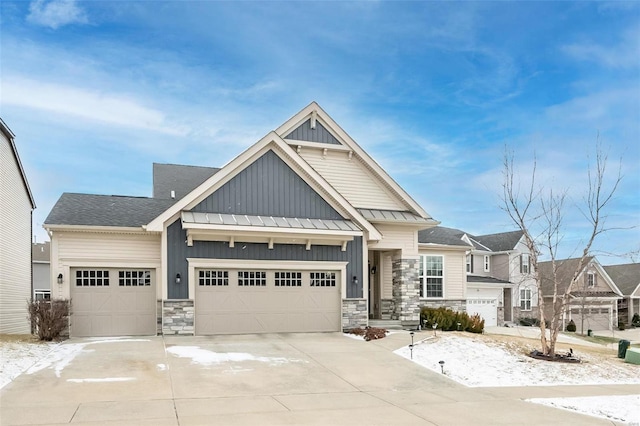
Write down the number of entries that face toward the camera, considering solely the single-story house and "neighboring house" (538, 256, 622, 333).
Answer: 2

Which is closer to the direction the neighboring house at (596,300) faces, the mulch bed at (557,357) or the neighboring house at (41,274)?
the mulch bed

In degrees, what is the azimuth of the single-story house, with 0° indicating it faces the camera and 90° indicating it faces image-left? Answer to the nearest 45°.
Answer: approximately 0°

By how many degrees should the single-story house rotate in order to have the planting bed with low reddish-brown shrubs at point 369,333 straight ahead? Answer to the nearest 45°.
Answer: approximately 90° to its left

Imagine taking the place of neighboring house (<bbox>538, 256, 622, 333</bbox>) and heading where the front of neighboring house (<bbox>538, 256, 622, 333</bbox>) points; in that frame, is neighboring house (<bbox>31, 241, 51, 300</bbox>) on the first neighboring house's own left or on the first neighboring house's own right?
on the first neighboring house's own right
